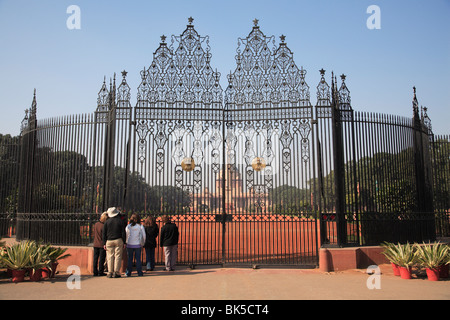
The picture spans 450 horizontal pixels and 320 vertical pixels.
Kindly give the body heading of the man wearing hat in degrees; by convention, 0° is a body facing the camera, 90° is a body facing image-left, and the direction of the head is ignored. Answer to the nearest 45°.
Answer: approximately 180°

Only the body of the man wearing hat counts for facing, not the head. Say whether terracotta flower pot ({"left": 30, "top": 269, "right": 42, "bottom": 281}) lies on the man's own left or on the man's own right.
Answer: on the man's own left

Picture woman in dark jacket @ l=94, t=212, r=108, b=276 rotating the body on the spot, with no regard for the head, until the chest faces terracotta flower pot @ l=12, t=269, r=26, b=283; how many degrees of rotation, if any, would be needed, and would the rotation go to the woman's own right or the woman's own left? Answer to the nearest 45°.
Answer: approximately 135° to the woman's own left

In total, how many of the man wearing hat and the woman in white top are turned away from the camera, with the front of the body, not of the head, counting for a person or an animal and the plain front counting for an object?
2

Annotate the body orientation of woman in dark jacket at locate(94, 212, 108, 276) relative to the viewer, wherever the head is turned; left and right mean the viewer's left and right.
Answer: facing away from the viewer and to the right of the viewer

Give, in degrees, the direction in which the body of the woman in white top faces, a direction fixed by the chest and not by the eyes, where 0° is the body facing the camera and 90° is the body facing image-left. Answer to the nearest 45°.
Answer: approximately 180°

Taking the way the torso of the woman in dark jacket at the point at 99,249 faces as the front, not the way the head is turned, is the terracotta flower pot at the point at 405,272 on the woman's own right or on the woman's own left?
on the woman's own right

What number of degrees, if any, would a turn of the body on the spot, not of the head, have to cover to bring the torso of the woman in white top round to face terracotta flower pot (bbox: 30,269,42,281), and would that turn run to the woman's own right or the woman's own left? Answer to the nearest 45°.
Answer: approximately 90° to the woman's own left

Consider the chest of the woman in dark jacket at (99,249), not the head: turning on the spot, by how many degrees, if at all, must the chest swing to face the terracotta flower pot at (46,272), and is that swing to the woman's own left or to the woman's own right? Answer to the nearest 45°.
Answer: approximately 135° to the woman's own left
